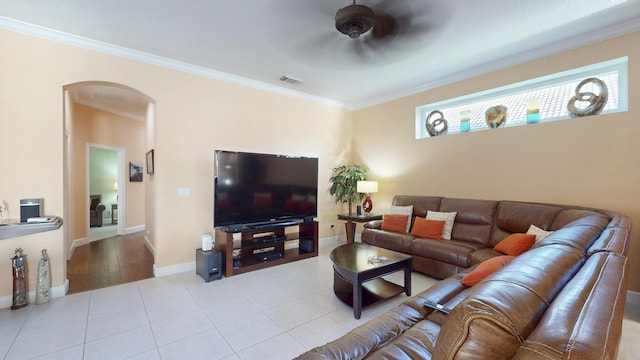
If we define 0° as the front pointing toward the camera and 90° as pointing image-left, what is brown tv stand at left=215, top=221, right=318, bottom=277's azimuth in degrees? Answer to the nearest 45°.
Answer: approximately 315°

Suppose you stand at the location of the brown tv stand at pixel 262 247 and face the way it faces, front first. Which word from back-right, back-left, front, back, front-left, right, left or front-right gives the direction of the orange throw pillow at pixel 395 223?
front-left

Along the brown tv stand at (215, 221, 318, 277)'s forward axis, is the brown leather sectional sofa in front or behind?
in front

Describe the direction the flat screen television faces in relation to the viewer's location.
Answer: facing the viewer and to the right of the viewer

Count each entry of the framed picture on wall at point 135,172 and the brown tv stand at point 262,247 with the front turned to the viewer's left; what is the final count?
0

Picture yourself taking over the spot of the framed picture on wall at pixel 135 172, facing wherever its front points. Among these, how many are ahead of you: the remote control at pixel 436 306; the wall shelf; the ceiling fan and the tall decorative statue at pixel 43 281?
4

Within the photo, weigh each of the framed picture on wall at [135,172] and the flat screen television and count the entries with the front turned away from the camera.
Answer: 0

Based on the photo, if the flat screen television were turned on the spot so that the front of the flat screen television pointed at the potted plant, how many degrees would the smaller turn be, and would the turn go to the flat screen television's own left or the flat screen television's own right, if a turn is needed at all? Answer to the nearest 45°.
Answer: approximately 90° to the flat screen television's own left

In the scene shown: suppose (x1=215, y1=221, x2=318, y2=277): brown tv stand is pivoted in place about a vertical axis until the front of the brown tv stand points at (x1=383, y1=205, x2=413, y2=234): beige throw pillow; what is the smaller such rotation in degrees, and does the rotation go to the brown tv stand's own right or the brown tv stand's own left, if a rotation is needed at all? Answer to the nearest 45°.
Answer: approximately 45° to the brown tv stand's own left

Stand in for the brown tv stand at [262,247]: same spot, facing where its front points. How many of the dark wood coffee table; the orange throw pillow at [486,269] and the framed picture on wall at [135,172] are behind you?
1

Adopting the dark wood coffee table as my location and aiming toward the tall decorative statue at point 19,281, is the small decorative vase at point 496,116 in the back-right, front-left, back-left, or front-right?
back-right

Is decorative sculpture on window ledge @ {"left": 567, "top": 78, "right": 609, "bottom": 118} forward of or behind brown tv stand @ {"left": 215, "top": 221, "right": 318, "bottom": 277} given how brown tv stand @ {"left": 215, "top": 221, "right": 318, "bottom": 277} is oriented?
forward

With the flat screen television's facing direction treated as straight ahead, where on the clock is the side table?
The side table is roughly at 10 o'clock from the flat screen television.

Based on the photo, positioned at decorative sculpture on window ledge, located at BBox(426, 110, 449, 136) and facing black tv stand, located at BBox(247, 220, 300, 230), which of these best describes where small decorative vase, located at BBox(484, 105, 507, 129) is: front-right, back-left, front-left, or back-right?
back-left
